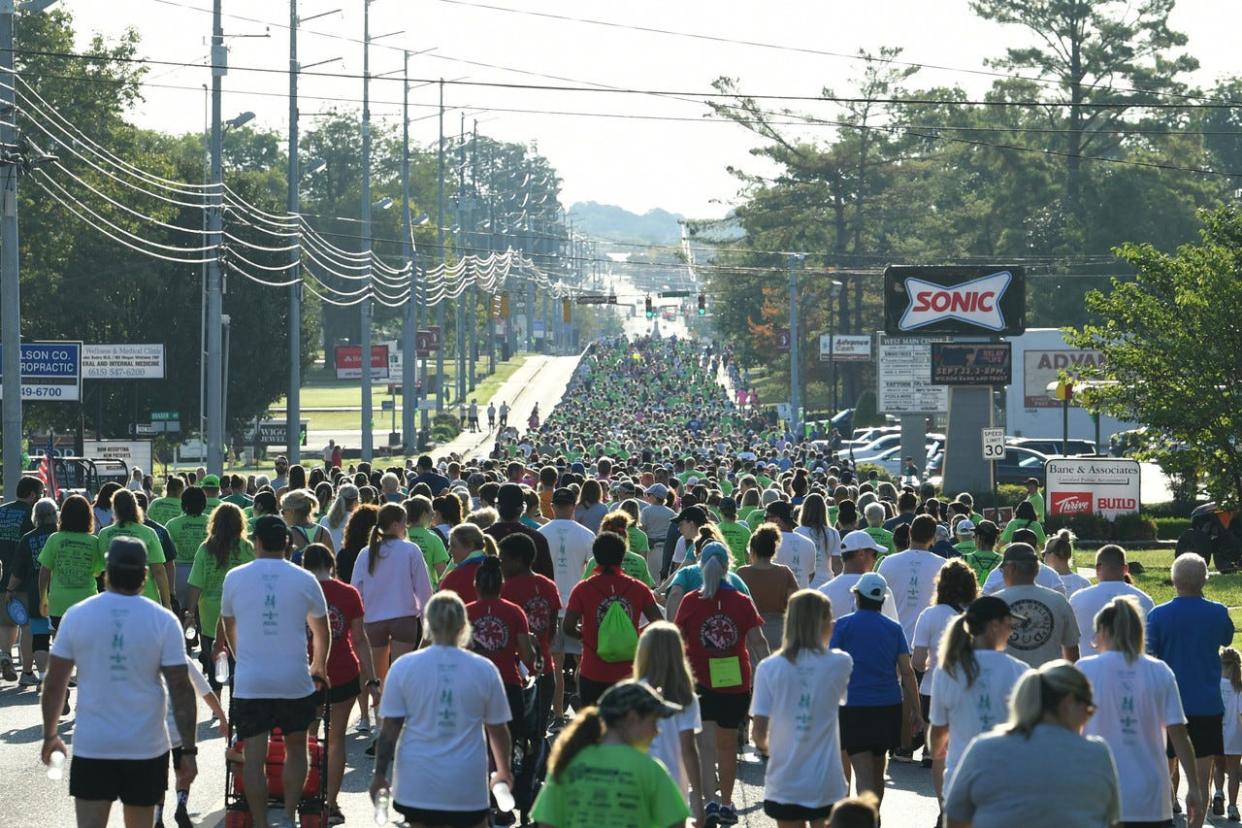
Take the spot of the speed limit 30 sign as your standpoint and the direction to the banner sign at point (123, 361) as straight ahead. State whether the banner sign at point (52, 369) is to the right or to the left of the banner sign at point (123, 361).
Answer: left

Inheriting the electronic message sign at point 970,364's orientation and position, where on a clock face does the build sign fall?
The build sign is roughly at 11 o'clock from the electronic message sign.

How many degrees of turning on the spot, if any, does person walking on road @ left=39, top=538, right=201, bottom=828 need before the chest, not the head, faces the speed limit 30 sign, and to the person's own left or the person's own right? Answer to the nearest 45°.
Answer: approximately 45° to the person's own right

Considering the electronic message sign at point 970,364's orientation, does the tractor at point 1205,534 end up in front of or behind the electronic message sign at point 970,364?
in front

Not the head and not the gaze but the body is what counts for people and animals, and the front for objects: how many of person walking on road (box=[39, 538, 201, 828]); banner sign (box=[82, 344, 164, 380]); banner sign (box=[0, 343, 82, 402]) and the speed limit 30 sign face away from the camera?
1

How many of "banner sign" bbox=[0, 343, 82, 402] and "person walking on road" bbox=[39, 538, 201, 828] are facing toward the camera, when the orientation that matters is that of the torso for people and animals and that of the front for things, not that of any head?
1

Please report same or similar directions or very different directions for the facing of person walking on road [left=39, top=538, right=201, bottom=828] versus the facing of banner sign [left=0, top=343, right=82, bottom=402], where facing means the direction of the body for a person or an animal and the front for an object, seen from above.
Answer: very different directions

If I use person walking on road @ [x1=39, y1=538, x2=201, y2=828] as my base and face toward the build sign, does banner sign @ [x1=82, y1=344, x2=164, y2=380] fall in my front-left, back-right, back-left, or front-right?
front-left

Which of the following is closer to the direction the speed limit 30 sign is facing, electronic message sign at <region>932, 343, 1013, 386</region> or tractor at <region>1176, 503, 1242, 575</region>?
the tractor

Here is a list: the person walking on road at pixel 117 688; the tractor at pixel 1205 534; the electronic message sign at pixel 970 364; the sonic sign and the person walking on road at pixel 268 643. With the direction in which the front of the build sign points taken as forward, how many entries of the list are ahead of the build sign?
3

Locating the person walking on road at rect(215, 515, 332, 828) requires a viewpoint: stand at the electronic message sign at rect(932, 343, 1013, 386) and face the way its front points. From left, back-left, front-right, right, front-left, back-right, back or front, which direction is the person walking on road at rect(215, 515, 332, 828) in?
front

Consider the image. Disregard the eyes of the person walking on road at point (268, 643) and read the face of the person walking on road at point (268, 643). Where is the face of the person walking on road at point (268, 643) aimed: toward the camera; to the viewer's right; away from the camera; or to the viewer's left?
away from the camera

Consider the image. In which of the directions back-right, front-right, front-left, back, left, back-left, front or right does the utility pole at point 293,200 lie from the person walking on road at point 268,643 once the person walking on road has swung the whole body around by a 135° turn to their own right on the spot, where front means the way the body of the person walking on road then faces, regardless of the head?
back-left

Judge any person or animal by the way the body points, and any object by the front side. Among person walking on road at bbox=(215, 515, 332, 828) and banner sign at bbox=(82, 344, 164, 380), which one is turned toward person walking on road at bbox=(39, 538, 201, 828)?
the banner sign

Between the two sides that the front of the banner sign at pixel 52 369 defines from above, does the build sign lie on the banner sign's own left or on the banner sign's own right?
on the banner sign's own left

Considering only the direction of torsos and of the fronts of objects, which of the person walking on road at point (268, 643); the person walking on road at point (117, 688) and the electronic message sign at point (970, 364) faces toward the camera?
the electronic message sign

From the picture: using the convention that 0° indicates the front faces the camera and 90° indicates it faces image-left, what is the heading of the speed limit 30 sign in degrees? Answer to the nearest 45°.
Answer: approximately 0°

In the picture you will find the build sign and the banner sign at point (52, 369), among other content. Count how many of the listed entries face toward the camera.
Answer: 2

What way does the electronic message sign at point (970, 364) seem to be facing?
toward the camera
